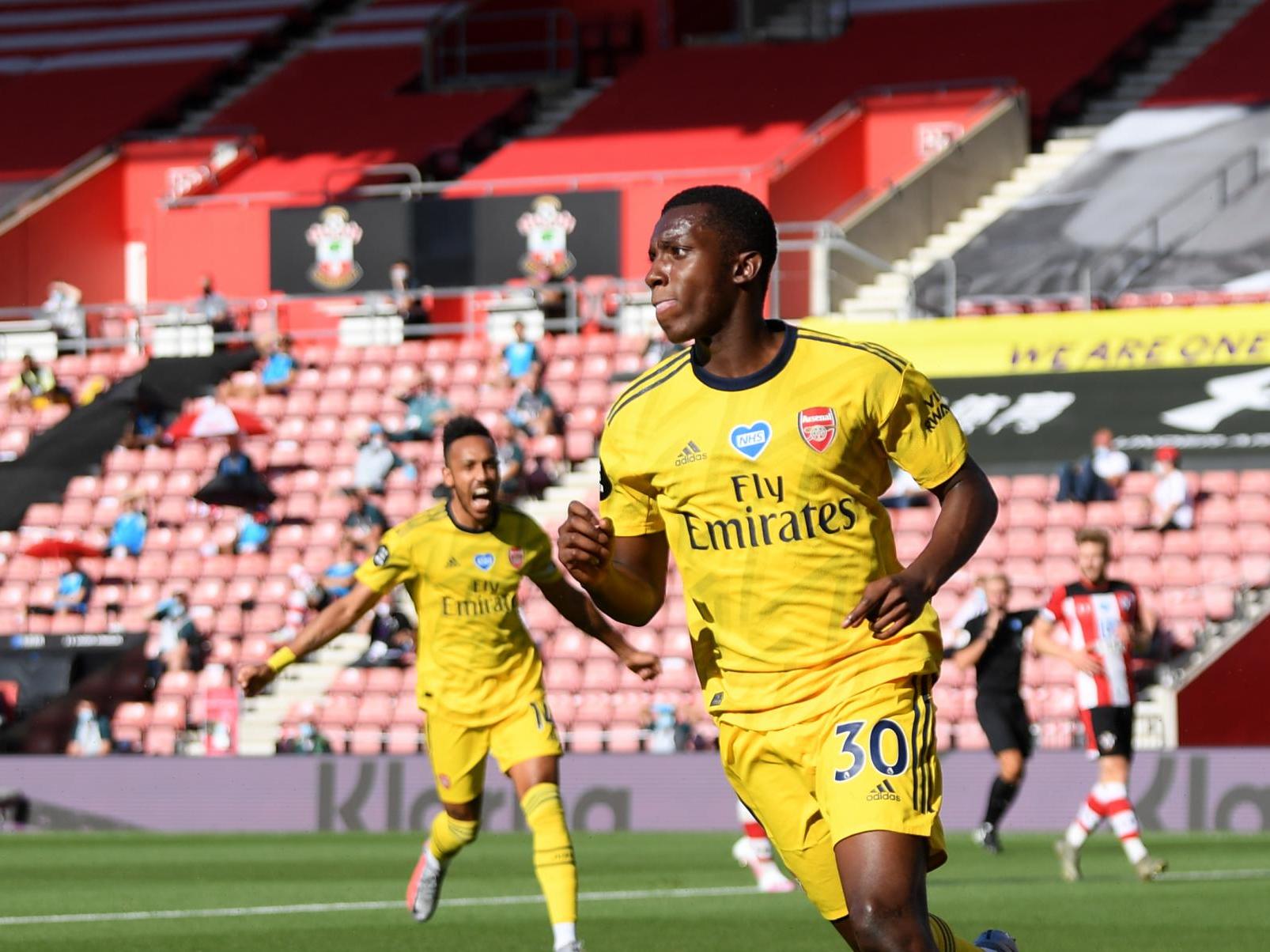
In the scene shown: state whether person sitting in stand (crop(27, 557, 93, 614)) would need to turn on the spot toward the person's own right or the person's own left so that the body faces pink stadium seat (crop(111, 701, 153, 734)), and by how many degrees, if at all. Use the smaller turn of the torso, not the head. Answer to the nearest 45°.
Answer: approximately 45° to the person's own left

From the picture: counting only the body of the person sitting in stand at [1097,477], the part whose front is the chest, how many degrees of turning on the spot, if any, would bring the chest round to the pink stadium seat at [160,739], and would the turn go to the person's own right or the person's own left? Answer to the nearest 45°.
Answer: approximately 45° to the person's own right

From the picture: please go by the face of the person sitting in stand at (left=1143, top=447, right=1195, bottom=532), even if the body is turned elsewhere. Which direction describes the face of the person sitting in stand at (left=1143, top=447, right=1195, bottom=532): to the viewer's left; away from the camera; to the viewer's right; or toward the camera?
toward the camera

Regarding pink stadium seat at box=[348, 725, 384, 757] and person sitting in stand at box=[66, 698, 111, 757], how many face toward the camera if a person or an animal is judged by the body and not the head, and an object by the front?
2

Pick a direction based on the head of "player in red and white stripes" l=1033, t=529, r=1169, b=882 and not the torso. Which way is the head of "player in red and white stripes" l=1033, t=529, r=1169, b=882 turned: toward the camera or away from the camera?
toward the camera

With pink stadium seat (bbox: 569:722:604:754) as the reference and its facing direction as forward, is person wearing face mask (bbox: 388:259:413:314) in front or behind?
behind

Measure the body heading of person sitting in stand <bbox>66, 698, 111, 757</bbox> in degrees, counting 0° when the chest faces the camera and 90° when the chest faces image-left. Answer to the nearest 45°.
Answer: approximately 0°

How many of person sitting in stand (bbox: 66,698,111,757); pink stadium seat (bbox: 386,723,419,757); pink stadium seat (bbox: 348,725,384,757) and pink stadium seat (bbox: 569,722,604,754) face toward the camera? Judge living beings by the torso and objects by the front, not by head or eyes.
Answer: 4

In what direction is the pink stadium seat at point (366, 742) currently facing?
toward the camera

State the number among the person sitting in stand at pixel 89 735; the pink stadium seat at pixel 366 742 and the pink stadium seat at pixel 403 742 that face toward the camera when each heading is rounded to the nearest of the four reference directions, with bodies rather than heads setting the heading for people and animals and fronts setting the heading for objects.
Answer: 3

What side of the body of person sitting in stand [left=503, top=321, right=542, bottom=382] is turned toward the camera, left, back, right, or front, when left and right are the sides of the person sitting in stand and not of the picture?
front

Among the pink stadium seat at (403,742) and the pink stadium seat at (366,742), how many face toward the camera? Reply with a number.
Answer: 2

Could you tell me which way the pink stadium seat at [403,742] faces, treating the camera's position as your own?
facing the viewer

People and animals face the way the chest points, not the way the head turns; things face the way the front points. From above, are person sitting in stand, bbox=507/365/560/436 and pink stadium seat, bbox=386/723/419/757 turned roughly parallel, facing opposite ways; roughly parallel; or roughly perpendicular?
roughly parallel

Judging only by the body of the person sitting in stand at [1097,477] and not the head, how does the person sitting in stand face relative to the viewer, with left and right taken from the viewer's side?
facing the viewer and to the left of the viewer
